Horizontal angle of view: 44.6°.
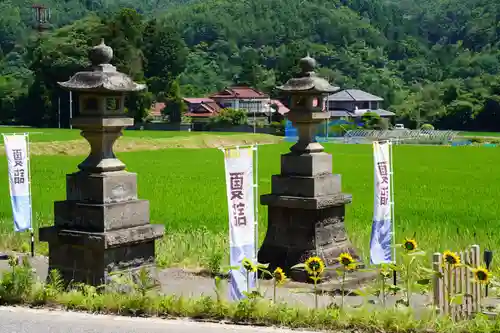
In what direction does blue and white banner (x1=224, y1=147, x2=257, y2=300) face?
toward the camera

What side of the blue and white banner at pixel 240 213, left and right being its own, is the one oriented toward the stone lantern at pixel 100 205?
right

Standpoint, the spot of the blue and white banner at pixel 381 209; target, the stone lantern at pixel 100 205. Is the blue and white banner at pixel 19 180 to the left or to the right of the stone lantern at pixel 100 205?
right

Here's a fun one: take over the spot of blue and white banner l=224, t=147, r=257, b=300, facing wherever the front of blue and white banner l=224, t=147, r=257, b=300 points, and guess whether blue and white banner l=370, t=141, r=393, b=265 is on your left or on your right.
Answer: on your left

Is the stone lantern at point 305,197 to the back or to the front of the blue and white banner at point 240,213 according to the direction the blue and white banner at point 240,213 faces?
to the back
